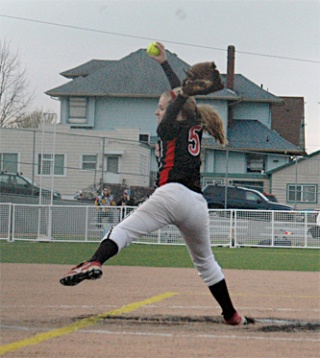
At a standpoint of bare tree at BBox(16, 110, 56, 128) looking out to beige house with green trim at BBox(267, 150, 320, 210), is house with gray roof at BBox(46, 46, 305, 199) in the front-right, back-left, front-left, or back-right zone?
front-left

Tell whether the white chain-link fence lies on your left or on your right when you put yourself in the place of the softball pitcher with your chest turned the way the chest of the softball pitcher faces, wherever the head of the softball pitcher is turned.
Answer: on your right

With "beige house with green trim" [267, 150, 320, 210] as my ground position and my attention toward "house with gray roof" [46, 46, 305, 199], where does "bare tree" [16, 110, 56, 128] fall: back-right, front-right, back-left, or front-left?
front-left

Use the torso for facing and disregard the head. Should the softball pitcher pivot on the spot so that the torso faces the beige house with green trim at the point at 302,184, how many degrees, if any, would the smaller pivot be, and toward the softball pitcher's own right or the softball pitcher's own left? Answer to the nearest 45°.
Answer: approximately 45° to the softball pitcher's own right

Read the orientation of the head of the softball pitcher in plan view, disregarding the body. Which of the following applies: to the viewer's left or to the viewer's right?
to the viewer's left

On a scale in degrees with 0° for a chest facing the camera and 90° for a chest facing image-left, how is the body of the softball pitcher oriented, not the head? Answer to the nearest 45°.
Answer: approximately 135°

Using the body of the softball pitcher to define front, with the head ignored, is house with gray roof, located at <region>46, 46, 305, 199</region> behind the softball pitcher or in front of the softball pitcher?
in front

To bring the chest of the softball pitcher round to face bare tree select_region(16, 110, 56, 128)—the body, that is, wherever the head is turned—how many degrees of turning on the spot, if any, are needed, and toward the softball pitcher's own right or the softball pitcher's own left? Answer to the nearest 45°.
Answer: approximately 45° to the softball pitcher's own right

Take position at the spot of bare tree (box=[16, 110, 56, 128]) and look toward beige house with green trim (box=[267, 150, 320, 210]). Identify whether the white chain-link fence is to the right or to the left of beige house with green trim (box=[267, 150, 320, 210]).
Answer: right

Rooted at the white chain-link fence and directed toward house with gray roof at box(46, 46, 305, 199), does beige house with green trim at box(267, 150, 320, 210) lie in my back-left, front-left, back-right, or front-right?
front-right
